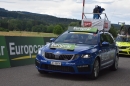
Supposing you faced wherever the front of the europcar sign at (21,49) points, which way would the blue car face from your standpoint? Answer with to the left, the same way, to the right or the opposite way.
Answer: to the right

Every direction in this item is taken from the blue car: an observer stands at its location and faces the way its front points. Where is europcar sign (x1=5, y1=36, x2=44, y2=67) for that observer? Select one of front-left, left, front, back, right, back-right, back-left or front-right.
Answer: right

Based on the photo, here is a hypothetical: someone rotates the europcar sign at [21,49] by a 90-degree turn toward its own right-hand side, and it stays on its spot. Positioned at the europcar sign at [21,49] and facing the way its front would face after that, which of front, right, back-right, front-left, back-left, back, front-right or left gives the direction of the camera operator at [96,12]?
back

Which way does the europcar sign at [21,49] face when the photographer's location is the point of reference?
facing the viewer and to the right of the viewer

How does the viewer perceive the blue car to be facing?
facing the viewer and to the left of the viewer

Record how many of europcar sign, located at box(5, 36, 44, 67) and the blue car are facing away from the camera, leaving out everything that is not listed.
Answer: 0

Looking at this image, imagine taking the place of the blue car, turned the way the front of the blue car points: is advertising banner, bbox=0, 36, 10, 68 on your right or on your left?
on your right

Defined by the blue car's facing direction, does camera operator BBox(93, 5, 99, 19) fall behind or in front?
behind
